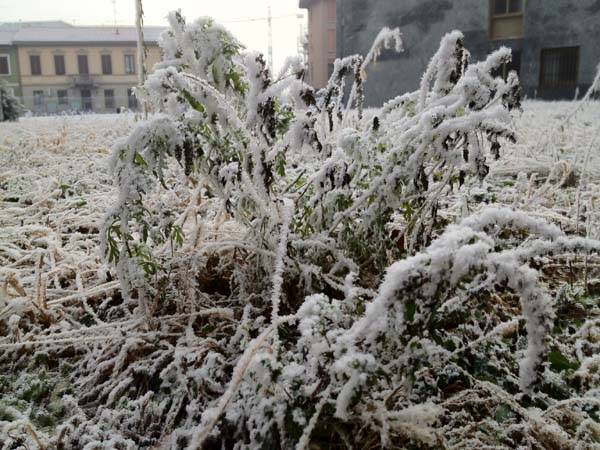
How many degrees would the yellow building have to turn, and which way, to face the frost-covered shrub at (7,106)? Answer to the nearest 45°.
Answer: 0° — it already faces it

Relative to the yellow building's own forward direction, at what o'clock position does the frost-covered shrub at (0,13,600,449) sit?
The frost-covered shrub is roughly at 12 o'clock from the yellow building.

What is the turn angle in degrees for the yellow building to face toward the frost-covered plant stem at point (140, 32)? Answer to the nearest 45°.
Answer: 0° — it already faces it

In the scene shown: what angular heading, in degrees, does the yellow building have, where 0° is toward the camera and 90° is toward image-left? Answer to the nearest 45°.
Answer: approximately 0°

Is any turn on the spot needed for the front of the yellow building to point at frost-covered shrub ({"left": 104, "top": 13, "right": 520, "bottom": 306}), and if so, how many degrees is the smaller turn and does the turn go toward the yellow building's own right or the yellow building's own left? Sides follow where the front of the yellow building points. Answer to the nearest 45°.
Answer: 0° — it already faces it
